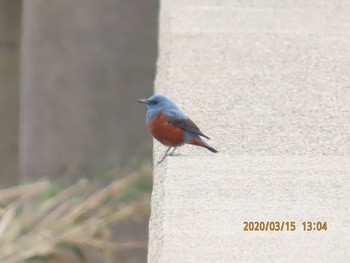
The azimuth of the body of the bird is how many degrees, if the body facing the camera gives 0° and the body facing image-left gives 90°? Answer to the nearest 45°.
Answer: approximately 90°
